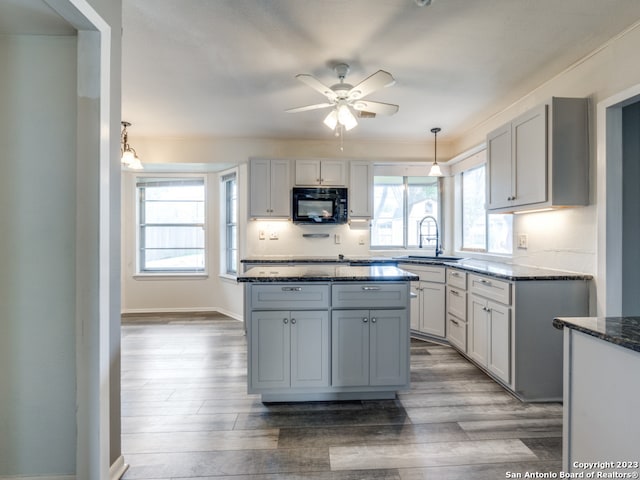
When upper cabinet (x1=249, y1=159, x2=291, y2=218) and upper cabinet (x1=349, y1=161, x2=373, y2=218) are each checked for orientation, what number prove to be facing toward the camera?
2

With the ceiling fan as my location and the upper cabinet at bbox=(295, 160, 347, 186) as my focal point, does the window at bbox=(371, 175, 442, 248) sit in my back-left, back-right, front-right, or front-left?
front-right

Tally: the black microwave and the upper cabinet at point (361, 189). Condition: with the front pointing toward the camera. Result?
2

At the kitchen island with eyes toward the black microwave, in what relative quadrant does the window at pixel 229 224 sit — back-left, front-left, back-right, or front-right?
front-left

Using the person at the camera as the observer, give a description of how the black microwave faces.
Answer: facing the viewer

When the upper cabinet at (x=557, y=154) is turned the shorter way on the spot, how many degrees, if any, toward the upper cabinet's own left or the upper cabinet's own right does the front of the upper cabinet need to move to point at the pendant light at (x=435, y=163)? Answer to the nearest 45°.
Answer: approximately 90° to the upper cabinet's own right

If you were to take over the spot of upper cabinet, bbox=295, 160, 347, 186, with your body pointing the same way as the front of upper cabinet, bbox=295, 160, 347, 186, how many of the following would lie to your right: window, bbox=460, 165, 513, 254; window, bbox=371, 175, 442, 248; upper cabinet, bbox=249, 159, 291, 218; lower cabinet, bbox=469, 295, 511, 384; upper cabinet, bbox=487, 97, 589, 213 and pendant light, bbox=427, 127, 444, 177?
1

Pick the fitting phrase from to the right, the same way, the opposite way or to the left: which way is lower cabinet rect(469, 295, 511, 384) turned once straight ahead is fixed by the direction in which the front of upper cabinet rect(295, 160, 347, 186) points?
to the right

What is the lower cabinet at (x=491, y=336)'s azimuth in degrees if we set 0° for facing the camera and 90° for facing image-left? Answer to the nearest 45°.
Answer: approximately 45°

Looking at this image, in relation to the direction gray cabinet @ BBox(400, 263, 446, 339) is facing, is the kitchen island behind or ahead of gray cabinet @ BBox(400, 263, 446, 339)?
ahead

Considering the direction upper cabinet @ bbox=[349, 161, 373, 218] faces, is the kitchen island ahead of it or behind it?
ahead

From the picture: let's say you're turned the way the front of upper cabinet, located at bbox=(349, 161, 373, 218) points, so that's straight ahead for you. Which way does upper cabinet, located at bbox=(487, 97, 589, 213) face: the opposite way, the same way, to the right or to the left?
to the right

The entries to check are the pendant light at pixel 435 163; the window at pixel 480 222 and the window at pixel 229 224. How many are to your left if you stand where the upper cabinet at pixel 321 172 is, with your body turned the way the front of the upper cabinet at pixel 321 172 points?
2

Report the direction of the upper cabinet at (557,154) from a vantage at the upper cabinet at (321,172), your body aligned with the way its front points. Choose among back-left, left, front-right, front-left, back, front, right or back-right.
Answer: front-left

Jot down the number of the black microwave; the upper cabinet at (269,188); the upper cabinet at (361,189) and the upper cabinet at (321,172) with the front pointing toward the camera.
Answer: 4

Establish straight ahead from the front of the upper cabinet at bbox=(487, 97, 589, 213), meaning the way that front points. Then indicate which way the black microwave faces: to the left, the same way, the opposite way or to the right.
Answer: to the left

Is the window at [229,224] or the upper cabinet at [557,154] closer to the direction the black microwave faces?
the upper cabinet

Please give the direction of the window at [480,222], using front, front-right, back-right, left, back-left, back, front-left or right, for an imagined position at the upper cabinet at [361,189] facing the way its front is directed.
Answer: left

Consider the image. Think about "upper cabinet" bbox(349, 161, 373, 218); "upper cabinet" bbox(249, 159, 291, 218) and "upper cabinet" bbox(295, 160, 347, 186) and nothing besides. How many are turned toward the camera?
3

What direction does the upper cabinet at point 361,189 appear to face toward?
toward the camera

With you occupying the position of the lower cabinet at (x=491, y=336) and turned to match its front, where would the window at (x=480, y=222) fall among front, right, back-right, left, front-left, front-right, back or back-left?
back-right

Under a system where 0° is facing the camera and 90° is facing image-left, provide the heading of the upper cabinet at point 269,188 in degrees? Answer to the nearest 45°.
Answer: approximately 0°

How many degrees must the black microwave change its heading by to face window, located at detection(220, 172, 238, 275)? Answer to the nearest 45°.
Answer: approximately 135° to its right

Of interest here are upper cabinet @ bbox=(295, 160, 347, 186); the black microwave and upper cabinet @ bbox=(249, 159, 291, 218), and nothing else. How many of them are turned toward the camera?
3
